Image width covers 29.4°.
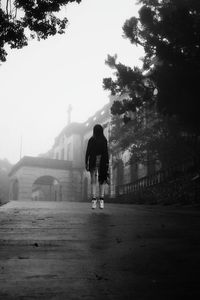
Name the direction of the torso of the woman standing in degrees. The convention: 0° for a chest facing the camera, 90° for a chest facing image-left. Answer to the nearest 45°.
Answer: approximately 180°

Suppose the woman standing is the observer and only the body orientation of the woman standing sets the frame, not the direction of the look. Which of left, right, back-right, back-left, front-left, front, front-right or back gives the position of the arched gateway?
front

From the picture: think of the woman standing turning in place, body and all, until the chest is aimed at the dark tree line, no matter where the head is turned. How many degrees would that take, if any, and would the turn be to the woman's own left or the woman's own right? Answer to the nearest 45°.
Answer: approximately 45° to the woman's own right

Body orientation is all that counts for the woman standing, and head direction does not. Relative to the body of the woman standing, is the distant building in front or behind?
in front
